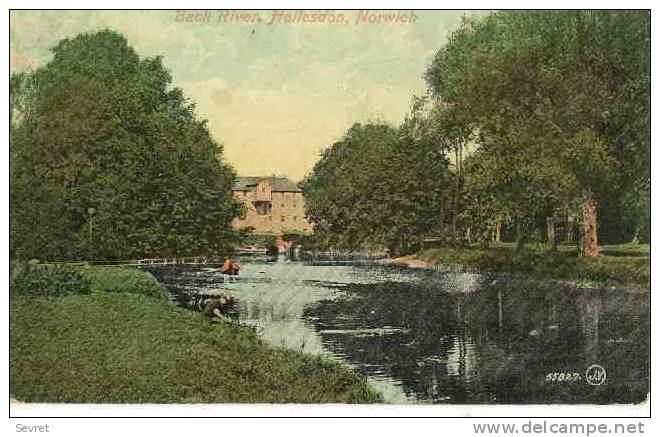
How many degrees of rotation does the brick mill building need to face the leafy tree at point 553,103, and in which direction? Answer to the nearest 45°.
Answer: approximately 90° to its left

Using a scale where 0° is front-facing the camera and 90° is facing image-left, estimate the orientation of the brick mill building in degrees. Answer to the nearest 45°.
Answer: approximately 0°
